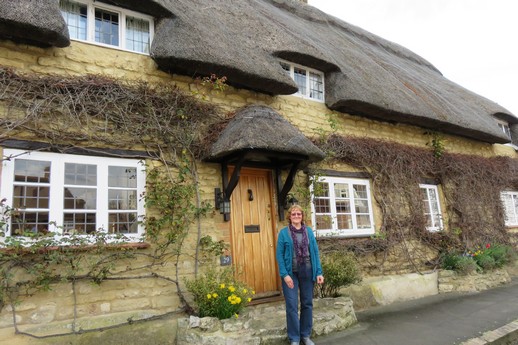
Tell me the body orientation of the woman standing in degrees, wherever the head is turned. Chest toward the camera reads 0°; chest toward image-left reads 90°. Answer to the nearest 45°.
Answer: approximately 0°

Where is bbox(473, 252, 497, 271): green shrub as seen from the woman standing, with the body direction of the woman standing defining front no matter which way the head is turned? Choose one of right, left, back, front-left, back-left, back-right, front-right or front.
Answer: back-left

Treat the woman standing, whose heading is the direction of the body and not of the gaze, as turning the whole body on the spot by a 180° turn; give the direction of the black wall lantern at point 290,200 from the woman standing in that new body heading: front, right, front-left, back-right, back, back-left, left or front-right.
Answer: front

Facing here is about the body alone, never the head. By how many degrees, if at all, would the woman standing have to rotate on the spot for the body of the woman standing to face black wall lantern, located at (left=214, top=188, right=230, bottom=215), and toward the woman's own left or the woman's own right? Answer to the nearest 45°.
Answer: approximately 135° to the woman's own right
